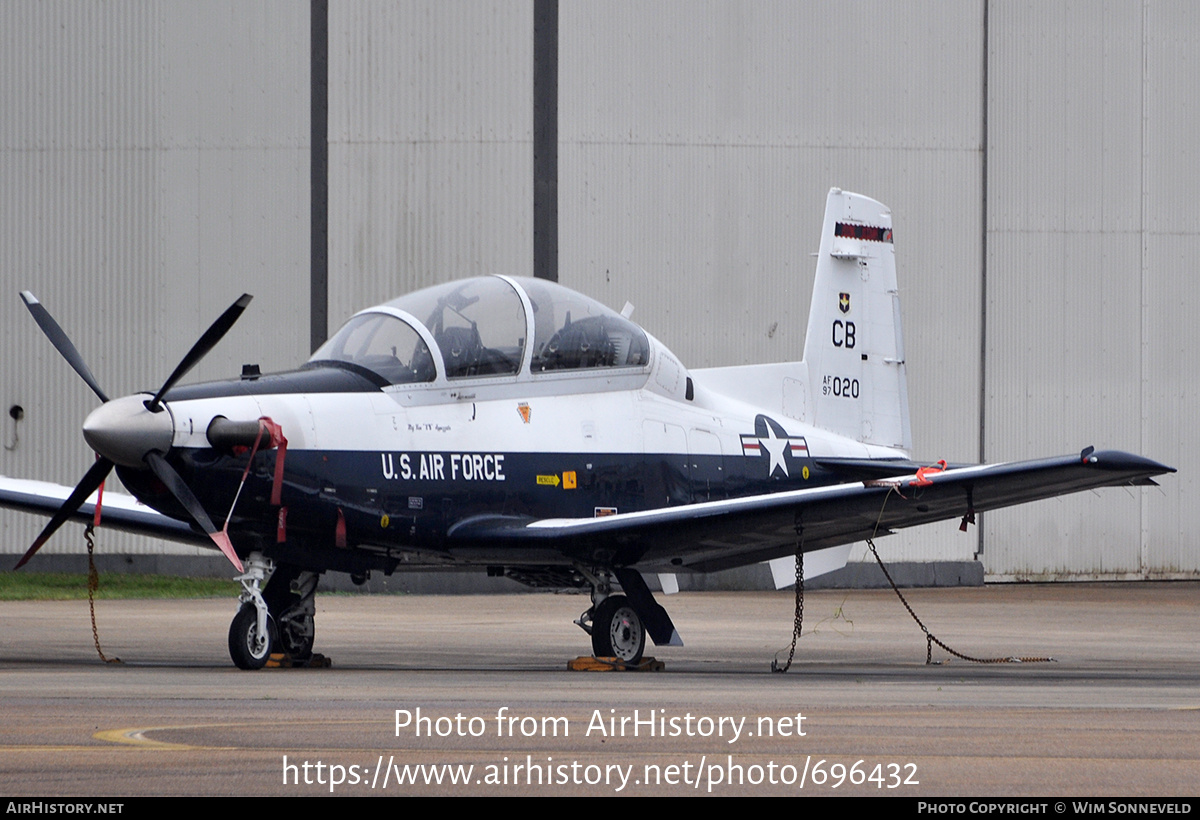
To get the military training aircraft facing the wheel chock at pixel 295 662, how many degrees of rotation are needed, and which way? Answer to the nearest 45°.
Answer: approximately 45° to its right

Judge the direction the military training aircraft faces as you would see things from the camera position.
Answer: facing the viewer and to the left of the viewer
